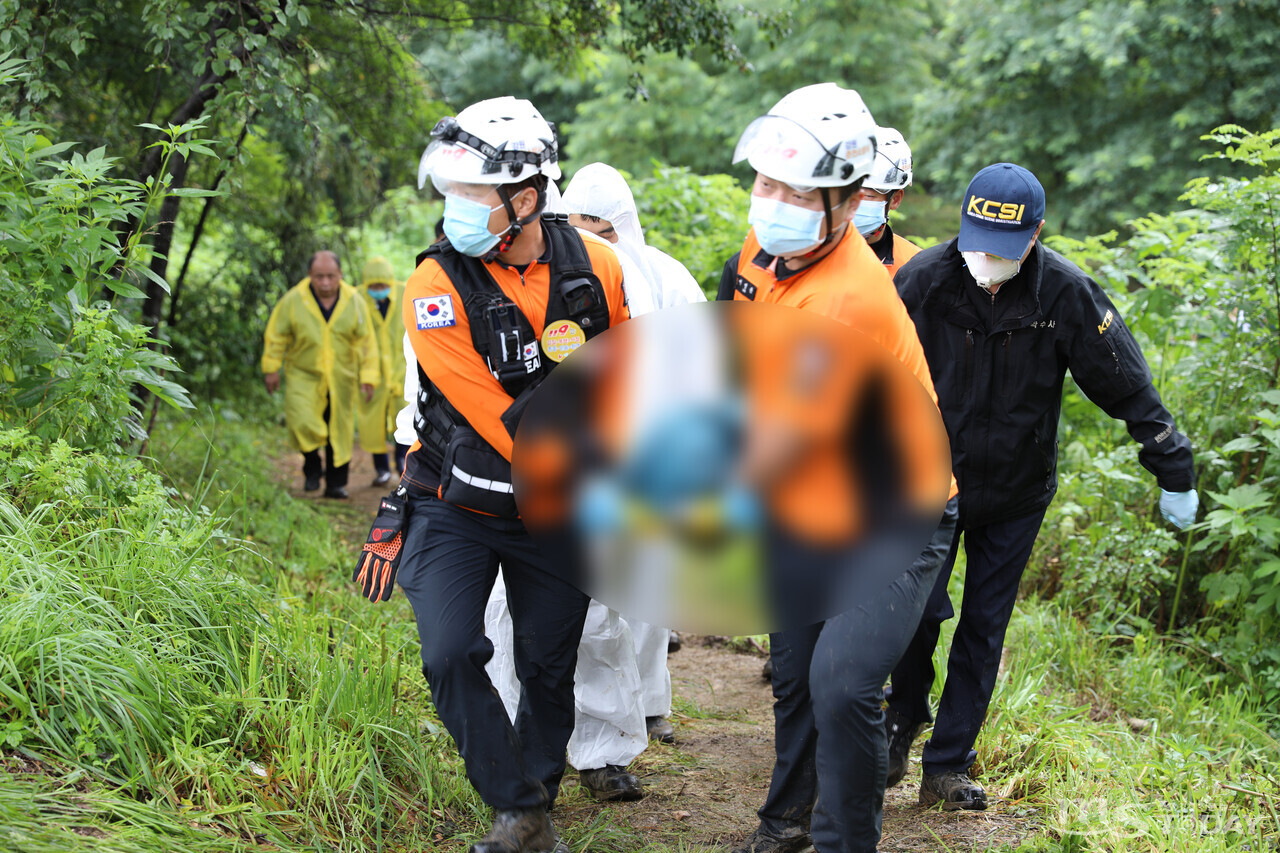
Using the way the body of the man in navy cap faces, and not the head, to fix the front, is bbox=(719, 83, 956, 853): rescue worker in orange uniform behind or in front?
in front

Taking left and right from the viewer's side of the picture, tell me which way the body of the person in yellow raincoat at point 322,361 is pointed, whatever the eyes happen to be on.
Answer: facing the viewer

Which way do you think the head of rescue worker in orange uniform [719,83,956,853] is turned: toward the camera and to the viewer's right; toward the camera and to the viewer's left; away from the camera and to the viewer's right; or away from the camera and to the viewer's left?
toward the camera and to the viewer's left

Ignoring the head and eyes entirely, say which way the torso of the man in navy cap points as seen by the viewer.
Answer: toward the camera

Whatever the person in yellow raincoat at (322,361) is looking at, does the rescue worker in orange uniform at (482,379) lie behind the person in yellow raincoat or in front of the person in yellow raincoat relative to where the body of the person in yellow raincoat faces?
in front

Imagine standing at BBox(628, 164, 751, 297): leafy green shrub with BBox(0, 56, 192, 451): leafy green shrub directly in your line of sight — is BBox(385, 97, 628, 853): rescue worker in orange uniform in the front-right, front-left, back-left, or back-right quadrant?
front-left

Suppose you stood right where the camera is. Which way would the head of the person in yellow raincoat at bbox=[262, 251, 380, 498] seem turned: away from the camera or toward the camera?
toward the camera

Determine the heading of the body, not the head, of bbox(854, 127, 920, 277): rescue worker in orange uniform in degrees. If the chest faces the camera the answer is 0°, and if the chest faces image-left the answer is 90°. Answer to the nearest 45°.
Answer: approximately 45°

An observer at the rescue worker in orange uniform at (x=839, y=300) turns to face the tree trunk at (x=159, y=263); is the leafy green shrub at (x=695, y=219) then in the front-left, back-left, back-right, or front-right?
front-right

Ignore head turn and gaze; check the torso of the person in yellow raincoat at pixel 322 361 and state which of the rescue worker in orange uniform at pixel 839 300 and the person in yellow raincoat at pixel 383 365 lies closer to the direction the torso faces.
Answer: the rescue worker in orange uniform

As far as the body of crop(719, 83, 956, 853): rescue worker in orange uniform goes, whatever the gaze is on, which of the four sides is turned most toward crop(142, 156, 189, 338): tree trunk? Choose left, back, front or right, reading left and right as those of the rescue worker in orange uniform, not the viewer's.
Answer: right

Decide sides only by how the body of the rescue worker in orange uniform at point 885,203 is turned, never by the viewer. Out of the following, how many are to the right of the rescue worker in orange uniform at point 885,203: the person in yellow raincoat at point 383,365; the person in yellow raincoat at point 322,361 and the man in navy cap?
2

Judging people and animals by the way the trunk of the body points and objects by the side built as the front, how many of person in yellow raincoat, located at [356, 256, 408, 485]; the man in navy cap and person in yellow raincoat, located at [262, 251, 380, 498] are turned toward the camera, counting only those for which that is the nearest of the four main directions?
3

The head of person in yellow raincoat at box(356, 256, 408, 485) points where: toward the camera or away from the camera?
toward the camera

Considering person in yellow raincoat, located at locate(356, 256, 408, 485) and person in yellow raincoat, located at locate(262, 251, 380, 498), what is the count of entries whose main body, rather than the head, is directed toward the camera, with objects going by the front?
2
